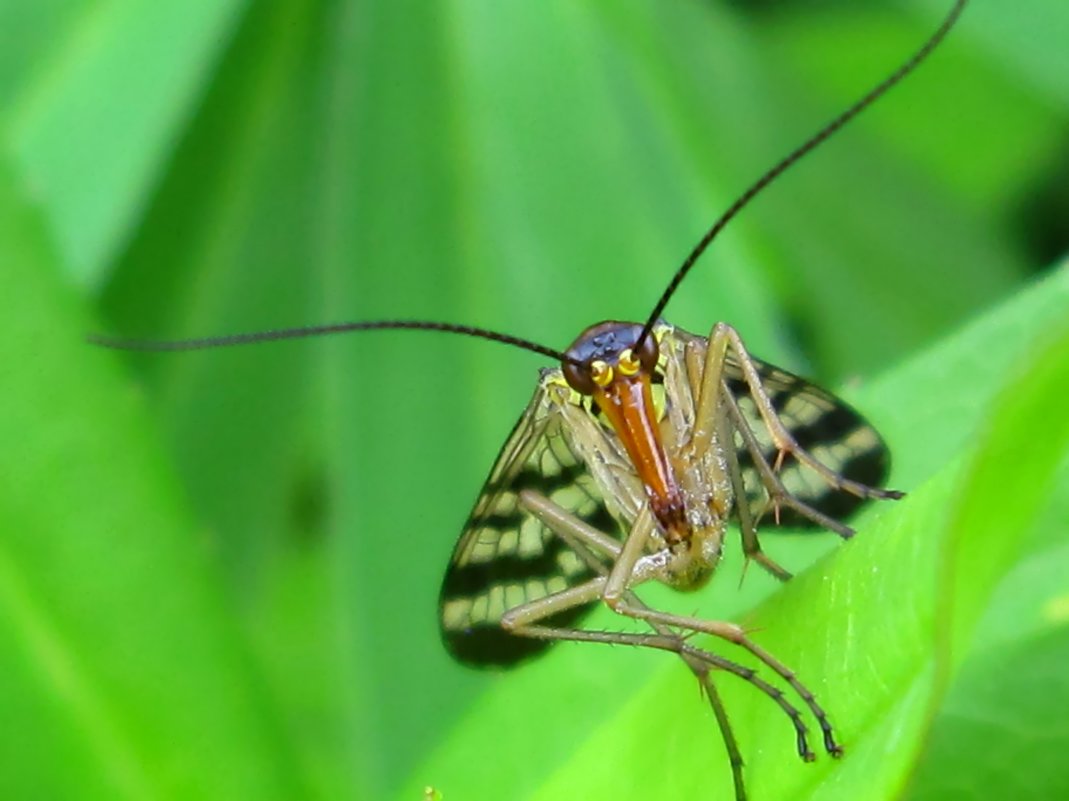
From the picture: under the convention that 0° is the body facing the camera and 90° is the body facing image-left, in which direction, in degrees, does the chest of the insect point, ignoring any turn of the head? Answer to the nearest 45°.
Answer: approximately 0°

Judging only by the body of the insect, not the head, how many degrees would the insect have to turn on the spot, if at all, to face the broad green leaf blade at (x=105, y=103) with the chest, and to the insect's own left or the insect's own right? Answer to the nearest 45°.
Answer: approximately 135° to the insect's own right

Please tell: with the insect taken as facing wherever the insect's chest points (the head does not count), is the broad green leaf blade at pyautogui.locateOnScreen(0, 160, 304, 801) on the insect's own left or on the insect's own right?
on the insect's own right
